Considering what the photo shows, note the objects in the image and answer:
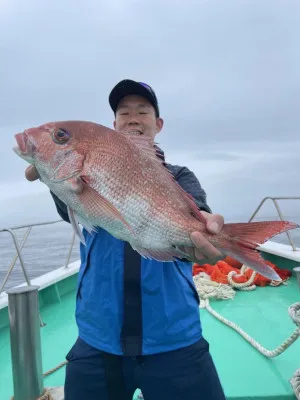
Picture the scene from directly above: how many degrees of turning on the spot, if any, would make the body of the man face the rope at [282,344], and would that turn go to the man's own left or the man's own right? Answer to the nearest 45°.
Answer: approximately 135° to the man's own left

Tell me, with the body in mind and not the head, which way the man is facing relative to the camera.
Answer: toward the camera
